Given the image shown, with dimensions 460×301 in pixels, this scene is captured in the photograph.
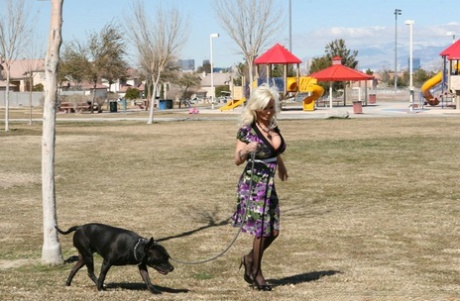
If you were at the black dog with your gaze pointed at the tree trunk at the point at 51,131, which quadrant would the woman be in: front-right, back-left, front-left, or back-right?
back-right

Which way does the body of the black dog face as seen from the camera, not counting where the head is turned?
to the viewer's right

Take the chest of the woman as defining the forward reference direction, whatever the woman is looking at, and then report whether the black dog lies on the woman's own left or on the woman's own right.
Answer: on the woman's own right
